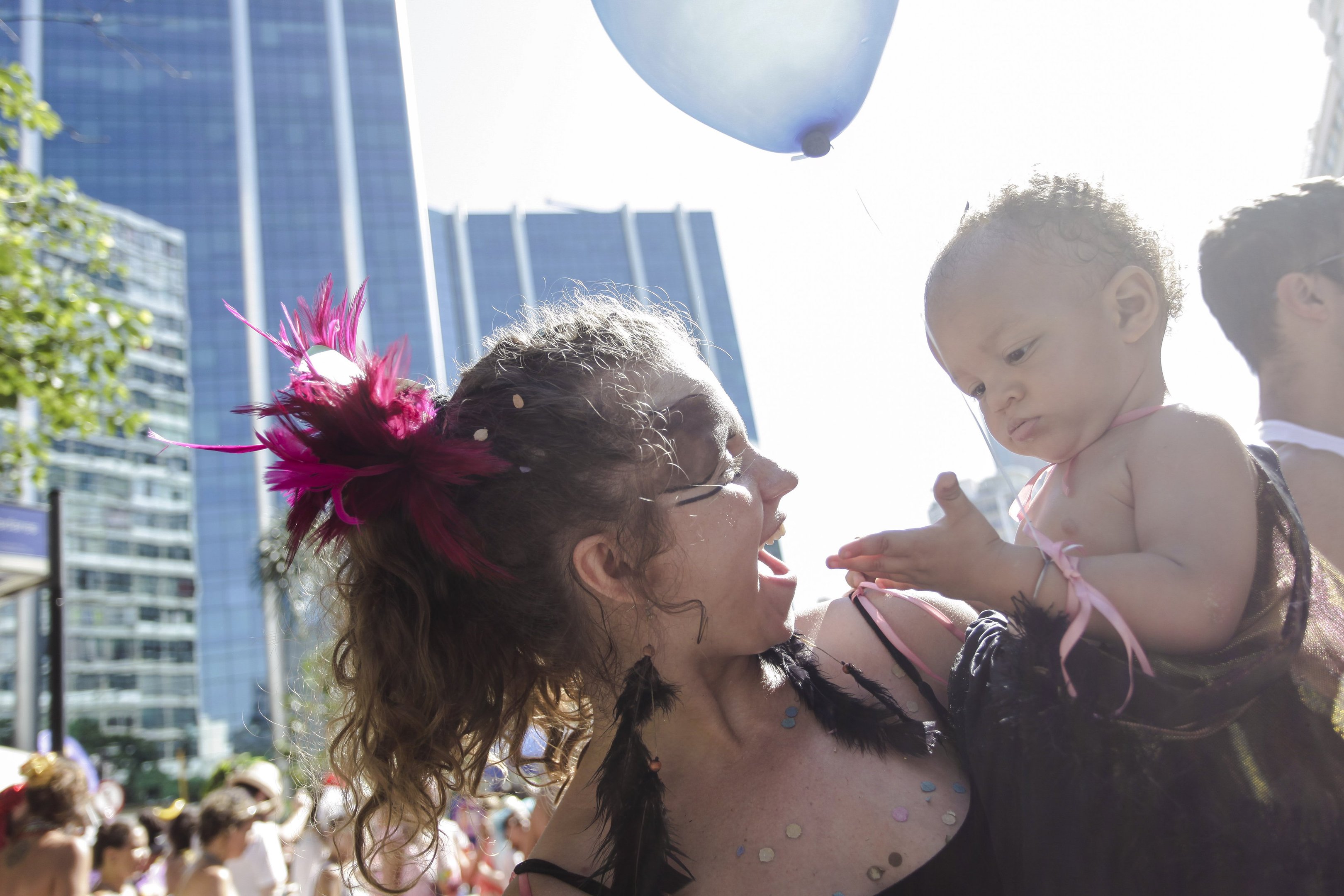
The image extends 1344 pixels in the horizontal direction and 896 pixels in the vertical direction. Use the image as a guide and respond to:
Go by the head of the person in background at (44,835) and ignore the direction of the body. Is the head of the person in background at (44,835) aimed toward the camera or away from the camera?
away from the camera

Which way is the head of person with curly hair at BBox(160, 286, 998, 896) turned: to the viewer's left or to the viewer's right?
to the viewer's right

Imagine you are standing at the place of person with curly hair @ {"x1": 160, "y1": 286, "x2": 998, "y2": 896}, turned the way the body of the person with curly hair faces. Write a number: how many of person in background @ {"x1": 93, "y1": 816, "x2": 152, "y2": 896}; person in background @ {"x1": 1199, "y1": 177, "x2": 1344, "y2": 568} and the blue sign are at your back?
2

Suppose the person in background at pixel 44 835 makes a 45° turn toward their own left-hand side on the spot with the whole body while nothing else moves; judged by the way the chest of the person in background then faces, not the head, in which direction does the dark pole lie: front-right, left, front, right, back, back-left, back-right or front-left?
front-right

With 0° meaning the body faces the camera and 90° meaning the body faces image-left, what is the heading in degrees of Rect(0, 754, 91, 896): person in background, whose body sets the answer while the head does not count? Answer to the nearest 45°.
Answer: approximately 180°

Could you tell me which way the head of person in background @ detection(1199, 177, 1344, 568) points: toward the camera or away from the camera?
away from the camera

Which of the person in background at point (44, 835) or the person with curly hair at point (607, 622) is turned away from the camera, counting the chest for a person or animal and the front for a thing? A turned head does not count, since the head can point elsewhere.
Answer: the person in background

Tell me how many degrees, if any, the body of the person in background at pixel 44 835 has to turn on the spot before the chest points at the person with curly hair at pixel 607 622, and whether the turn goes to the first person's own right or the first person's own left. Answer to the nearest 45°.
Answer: approximately 180°

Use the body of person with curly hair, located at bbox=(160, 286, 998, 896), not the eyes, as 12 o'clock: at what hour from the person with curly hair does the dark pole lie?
The dark pole is roughly at 6 o'clock from the person with curly hair.

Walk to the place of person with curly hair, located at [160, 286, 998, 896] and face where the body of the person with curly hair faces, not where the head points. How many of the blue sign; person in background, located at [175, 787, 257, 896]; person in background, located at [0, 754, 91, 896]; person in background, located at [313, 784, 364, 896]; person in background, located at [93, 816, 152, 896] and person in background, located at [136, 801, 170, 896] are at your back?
6

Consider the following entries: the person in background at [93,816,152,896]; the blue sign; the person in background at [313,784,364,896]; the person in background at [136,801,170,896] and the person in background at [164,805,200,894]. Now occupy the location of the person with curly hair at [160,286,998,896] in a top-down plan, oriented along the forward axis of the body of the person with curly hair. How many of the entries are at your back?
5

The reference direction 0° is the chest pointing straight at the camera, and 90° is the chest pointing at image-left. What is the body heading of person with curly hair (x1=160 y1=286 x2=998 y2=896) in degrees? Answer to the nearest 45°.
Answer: approximately 315°

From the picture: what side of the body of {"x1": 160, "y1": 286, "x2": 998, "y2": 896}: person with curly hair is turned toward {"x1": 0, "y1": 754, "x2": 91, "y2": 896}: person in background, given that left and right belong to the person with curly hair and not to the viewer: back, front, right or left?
back

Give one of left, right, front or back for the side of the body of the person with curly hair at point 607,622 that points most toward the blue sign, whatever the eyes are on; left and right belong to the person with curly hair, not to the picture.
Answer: back

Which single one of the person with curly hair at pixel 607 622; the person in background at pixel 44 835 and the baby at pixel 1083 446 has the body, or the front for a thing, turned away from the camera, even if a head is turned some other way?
the person in background

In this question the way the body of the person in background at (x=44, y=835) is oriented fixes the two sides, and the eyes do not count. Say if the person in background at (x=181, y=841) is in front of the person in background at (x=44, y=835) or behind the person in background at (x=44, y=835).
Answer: in front

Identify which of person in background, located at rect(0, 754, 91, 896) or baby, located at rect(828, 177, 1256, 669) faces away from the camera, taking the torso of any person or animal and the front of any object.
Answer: the person in background

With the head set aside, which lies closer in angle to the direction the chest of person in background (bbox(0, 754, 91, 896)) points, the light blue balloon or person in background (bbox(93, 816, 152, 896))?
the person in background

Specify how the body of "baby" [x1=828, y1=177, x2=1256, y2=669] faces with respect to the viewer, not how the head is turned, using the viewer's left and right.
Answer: facing the viewer and to the left of the viewer
